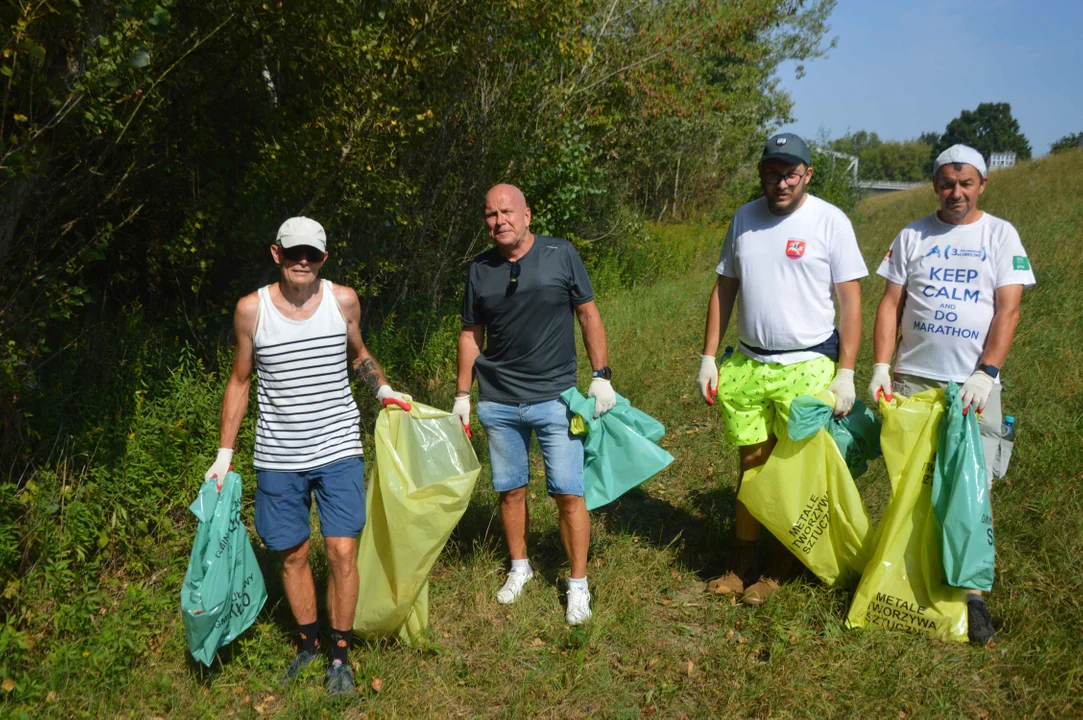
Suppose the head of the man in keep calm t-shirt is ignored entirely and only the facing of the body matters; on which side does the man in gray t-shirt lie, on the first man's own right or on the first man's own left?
on the first man's own right

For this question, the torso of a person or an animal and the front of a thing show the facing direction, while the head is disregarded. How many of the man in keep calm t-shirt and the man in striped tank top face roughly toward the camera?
2

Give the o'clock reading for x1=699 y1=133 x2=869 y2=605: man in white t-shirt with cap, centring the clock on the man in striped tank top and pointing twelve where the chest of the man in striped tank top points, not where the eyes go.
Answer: The man in white t-shirt with cap is roughly at 9 o'clock from the man in striped tank top.

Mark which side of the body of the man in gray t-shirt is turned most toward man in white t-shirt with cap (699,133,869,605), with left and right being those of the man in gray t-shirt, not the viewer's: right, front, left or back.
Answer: left

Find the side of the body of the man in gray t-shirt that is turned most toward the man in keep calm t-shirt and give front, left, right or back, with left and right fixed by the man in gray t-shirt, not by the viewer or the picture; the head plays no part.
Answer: left

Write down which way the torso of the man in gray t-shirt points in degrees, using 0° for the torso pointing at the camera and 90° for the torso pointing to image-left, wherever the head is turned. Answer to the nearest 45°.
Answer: approximately 0°

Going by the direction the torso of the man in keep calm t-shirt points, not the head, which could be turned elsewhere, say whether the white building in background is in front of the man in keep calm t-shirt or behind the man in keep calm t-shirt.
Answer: behind

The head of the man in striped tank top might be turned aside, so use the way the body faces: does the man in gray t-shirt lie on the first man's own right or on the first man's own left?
on the first man's own left

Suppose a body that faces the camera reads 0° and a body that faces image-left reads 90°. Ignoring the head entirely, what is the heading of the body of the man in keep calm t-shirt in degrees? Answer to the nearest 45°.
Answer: approximately 0°

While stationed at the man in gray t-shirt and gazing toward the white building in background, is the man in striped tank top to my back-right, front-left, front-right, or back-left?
back-left

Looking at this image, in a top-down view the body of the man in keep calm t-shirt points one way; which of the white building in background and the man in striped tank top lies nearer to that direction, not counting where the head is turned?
the man in striped tank top
